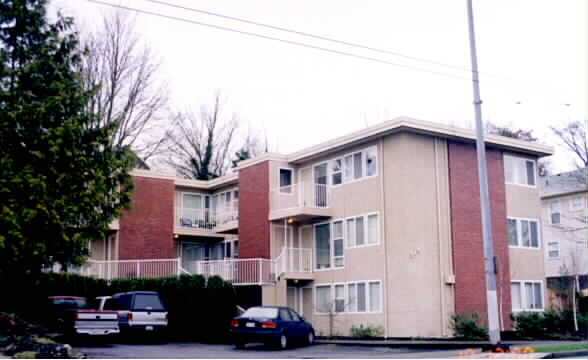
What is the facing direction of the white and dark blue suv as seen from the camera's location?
facing away from the viewer and to the left of the viewer

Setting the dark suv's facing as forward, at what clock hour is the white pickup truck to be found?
The white pickup truck is roughly at 9 o'clock from the dark suv.

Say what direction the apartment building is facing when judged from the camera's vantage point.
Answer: facing the viewer and to the left of the viewer

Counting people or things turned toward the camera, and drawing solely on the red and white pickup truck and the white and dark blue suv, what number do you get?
0

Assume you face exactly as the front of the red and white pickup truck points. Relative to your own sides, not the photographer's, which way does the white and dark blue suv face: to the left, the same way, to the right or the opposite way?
the same way

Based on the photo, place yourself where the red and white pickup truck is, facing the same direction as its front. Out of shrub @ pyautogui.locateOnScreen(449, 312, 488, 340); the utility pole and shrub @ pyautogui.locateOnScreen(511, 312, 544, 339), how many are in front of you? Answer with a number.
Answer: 0

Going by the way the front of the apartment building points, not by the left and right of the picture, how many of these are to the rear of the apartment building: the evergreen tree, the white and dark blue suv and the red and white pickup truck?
0

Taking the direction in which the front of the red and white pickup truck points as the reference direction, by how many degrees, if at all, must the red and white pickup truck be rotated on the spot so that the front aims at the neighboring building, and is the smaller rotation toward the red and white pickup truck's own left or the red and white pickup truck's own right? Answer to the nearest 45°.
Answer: approximately 90° to the red and white pickup truck's own right

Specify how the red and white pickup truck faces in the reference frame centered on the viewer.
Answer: facing away from the viewer and to the left of the viewer

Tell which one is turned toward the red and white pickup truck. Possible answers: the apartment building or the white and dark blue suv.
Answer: the apartment building

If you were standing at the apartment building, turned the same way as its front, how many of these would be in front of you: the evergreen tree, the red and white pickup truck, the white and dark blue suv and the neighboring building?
3

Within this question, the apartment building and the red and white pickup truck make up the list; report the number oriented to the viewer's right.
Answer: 0
